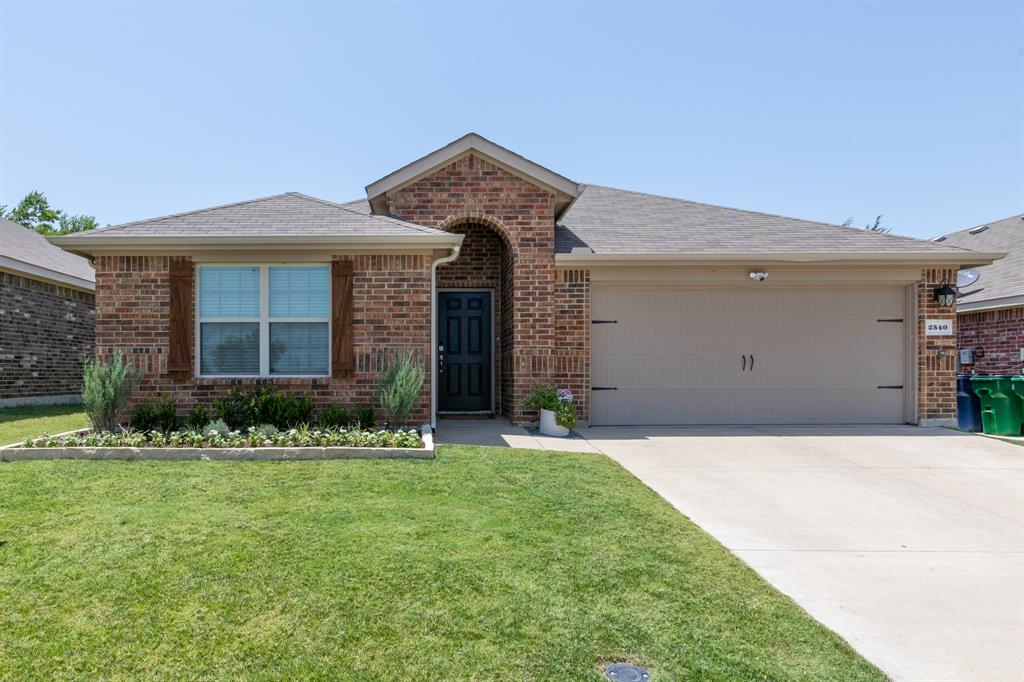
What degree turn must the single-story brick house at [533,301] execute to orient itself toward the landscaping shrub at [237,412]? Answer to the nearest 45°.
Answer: approximately 45° to its right

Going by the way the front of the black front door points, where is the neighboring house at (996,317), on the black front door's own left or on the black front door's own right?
on the black front door's own left

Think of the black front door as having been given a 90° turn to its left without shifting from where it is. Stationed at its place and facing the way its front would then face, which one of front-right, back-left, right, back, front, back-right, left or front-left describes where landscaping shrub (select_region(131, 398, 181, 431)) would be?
back-right

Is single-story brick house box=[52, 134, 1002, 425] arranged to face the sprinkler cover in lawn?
yes

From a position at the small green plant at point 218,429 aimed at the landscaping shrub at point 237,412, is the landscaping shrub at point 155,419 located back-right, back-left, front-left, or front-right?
front-left

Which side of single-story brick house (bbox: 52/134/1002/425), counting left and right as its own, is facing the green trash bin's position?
left

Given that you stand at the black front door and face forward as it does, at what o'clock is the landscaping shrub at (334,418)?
The landscaping shrub is roughly at 1 o'clock from the black front door.

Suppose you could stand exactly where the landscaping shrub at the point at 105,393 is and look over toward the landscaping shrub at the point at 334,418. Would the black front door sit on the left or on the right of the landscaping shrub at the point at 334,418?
left

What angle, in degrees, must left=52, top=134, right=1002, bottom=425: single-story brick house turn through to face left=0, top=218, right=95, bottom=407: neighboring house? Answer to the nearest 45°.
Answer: approximately 90° to its right

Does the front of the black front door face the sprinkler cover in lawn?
yes

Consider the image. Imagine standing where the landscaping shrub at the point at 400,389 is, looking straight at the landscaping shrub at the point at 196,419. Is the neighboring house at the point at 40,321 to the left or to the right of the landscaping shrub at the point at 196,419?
right

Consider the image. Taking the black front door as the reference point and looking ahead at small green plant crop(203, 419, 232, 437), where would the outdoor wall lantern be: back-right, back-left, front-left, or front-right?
back-left

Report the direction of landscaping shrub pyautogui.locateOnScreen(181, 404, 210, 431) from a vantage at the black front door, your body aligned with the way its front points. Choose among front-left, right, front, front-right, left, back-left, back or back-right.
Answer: front-right

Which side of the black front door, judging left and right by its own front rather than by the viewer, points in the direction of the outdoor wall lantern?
left

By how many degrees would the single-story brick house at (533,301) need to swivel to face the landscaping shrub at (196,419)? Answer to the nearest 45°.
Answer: approximately 45° to its right

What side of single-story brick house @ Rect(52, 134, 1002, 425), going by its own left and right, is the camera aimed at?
front
